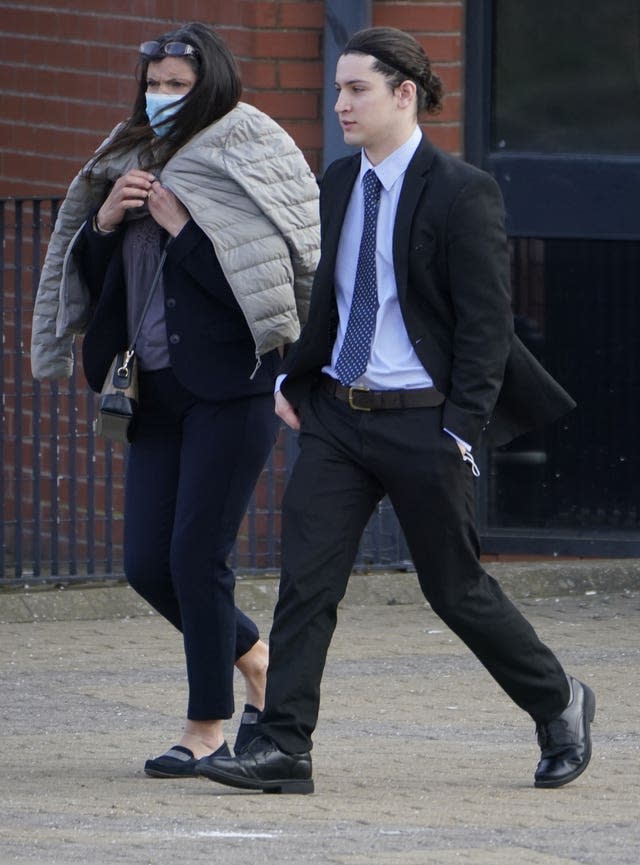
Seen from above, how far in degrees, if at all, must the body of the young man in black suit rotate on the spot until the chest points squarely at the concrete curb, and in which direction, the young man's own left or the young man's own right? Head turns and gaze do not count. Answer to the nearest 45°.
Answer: approximately 135° to the young man's own right

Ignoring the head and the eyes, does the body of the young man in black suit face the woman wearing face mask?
no

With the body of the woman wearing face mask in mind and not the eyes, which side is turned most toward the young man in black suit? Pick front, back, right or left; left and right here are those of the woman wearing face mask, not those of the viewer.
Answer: left

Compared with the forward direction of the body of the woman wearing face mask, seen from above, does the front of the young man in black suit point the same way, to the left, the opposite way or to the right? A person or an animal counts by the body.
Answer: the same way

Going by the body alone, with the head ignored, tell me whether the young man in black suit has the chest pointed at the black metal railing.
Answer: no

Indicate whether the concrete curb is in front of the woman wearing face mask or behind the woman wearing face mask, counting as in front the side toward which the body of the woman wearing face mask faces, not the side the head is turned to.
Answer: behind

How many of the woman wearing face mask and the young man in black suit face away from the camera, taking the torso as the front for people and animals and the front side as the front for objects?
0

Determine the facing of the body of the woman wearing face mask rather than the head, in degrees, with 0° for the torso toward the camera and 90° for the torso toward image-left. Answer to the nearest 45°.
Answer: approximately 45°

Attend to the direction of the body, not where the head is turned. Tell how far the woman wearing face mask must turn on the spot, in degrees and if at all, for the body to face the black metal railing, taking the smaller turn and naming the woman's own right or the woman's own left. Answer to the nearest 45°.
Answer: approximately 135° to the woman's own right

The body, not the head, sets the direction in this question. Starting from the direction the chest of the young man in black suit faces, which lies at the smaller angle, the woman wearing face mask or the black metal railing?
the woman wearing face mask
